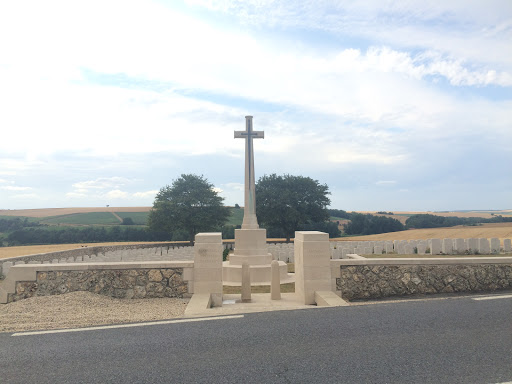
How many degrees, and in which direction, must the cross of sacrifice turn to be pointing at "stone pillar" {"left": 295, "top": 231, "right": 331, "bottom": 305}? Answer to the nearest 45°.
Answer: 0° — it already faces it

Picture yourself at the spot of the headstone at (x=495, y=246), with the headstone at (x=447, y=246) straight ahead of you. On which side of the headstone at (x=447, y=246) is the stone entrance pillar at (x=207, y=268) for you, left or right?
left

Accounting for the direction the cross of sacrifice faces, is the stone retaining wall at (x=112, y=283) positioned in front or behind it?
in front

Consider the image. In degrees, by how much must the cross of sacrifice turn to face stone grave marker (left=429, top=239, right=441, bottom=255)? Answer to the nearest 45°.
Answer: approximately 135° to its left

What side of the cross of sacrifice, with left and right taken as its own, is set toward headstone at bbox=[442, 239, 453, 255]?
left

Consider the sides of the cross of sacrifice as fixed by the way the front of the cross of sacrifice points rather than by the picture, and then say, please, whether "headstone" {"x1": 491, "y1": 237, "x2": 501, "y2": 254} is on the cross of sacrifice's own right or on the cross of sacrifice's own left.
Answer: on the cross of sacrifice's own left

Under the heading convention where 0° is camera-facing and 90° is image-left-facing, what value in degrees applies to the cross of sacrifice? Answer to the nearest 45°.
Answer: approximately 0°

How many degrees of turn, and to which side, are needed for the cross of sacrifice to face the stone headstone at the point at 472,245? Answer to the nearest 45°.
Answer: approximately 90° to its left

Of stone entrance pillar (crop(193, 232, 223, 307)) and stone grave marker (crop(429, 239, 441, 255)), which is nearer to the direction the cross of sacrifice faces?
the stone entrance pillar

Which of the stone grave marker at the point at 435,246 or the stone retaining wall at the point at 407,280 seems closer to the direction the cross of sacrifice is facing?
the stone retaining wall

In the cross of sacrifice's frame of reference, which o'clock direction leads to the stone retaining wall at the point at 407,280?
The stone retaining wall is roughly at 11 o'clock from the cross of sacrifice.

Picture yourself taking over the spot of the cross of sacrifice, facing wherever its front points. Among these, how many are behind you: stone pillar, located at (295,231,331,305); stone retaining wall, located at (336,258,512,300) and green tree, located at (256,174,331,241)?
1

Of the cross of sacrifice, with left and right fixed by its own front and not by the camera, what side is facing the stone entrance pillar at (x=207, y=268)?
front

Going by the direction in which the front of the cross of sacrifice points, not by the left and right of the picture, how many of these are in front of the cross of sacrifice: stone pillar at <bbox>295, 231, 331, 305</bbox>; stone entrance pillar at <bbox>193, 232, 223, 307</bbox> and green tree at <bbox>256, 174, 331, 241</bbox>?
2

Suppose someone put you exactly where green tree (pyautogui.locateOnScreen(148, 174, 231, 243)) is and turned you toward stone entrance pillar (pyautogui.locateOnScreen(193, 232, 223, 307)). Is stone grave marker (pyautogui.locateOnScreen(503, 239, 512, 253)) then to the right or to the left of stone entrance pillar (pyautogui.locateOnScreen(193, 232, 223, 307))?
left
